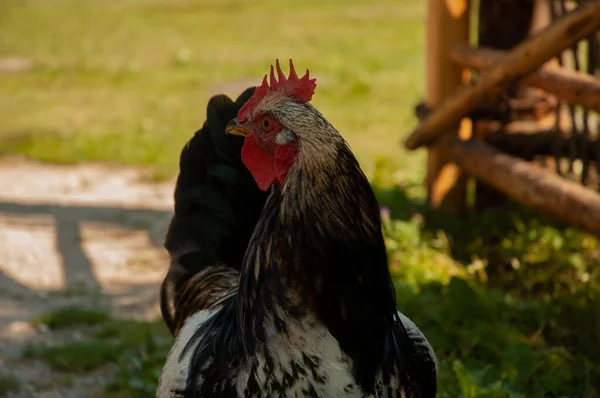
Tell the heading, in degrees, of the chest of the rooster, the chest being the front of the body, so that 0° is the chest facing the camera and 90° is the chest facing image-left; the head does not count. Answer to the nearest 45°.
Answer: approximately 315°
